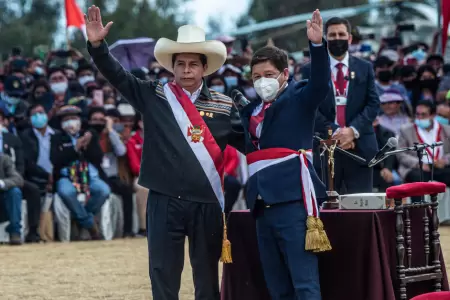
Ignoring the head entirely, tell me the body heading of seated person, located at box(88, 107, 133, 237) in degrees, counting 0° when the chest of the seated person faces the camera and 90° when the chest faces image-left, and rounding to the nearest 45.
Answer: approximately 315°

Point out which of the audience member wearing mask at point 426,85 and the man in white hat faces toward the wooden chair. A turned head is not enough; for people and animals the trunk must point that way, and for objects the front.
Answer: the audience member wearing mask

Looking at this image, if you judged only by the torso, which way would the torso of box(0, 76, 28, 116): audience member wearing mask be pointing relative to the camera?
toward the camera

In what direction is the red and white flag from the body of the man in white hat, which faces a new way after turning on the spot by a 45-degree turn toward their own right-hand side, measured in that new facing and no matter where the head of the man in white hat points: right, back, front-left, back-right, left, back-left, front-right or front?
back-right

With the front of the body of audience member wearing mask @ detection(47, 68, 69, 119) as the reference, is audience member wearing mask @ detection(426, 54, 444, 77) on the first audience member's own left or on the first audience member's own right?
on the first audience member's own left

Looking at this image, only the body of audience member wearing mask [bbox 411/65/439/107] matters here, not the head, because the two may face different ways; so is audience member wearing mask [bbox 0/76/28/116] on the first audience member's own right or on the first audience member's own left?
on the first audience member's own right

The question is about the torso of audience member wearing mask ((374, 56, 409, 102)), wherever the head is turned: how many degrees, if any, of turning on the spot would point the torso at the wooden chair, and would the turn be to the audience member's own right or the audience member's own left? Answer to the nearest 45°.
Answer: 0° — they already face it

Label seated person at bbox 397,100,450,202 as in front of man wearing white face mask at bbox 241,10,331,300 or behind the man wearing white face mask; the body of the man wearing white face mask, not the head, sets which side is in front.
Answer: behind

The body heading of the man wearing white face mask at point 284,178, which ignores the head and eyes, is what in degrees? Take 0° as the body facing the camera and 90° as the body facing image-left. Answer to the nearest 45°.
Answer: approximately 45°

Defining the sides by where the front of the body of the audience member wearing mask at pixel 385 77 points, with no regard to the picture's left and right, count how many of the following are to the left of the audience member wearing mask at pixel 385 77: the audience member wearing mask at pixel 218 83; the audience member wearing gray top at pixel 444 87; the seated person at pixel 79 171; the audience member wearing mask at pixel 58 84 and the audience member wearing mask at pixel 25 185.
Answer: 1

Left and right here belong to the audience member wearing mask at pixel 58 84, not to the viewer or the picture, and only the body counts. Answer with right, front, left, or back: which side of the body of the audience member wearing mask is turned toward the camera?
front

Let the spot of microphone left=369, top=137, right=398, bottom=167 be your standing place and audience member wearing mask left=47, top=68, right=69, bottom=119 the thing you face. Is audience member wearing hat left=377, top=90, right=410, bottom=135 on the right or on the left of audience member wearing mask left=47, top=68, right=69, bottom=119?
right

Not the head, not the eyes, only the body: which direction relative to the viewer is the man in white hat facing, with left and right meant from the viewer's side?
facing the viewer

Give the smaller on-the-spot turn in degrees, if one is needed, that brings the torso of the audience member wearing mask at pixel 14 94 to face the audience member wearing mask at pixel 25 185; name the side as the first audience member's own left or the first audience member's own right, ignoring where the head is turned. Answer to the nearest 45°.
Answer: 0° — they already face them

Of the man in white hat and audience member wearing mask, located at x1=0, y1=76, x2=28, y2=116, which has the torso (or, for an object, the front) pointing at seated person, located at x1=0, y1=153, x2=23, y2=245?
the audience member wearing mask
